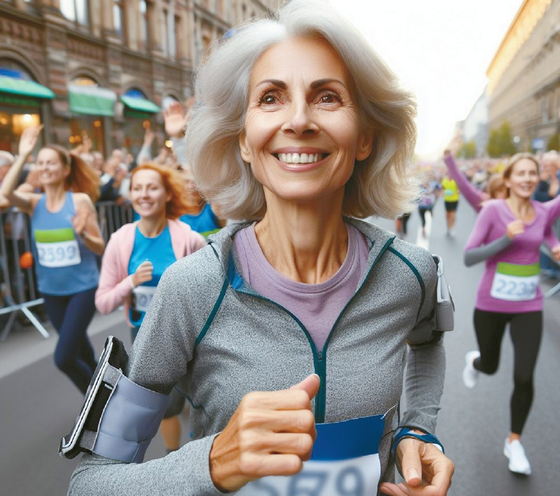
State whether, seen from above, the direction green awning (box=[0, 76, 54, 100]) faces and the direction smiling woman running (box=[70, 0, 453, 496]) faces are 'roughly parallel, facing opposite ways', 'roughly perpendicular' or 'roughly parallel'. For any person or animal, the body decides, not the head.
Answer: roughly perpendicular

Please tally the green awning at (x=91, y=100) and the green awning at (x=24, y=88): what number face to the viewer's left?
0

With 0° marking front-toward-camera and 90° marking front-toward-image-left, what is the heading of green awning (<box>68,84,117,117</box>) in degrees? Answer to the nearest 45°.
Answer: approximately 315°

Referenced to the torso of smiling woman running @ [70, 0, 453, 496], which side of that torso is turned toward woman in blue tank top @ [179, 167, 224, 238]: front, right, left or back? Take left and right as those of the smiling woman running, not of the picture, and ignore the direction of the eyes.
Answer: back

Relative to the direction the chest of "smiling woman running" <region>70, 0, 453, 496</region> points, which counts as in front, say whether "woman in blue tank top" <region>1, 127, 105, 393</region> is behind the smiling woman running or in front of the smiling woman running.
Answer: behind

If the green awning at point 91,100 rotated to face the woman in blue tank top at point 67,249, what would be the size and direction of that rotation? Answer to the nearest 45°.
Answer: approximately 45° to its right

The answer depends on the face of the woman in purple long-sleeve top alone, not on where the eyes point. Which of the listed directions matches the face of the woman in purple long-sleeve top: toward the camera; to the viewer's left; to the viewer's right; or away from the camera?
toward the camera

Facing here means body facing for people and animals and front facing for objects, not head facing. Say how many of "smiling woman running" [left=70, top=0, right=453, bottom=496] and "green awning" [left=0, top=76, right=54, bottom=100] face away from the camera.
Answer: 0

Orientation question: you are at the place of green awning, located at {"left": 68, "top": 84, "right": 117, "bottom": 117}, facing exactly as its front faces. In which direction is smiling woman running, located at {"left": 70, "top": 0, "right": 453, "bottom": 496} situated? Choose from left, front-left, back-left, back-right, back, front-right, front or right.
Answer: front-right

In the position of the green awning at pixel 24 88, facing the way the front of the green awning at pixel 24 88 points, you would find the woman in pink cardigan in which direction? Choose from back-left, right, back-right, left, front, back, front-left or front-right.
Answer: front-right

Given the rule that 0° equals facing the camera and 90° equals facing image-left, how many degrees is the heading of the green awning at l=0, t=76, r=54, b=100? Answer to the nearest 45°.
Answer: approximately 315°

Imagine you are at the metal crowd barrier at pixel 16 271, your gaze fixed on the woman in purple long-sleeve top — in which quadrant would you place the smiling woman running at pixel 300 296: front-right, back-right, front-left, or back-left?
front-right

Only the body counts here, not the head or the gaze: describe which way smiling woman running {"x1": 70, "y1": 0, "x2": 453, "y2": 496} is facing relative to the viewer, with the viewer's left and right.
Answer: facing the viewer

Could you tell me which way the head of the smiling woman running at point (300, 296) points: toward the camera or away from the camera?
toward the camera

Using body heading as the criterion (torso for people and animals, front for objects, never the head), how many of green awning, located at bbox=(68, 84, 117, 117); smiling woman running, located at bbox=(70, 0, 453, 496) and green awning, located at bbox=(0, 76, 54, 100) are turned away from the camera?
0
